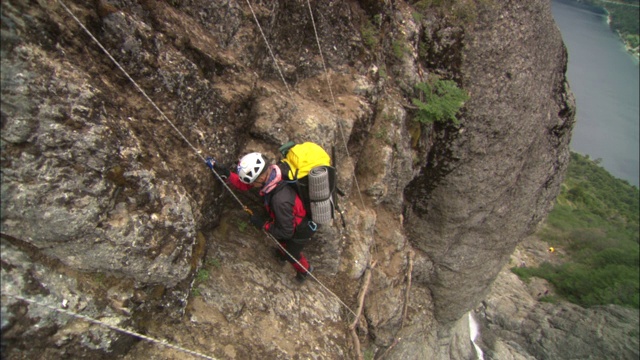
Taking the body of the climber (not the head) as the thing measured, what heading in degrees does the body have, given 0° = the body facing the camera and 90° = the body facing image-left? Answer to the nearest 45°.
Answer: approximately 90°

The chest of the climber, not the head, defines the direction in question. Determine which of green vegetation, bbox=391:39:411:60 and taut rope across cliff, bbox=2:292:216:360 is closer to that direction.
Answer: the taut rope across cliff

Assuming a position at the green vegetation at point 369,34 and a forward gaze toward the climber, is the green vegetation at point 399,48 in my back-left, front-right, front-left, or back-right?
back-left

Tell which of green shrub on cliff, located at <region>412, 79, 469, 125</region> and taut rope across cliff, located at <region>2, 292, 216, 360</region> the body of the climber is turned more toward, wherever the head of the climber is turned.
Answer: the taut rope across cliff

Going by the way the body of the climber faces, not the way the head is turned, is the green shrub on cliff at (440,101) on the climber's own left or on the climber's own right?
on the climber's own right

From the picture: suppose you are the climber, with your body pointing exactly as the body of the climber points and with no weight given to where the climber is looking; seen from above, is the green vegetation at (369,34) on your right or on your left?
on your right

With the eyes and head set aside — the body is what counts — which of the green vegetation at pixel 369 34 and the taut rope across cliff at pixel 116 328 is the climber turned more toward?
the taut rope across cliff

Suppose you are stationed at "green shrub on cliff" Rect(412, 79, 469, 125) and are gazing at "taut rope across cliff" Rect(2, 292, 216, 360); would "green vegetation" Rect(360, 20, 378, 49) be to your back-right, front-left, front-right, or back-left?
front-right
